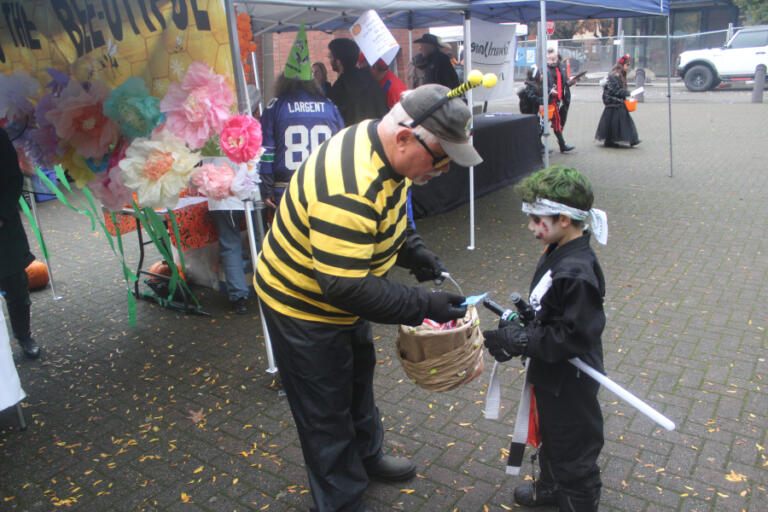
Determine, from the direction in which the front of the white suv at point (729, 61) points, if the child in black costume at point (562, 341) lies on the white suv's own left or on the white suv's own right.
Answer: on the white suv's own left

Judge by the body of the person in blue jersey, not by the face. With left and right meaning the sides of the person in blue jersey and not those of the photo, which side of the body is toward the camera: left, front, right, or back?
back

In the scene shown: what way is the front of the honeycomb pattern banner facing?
toward the camera

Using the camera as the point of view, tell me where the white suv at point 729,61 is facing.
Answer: facing to the left of the viewer

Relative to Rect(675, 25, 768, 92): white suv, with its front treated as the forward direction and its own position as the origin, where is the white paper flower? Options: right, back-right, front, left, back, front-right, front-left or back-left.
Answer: left

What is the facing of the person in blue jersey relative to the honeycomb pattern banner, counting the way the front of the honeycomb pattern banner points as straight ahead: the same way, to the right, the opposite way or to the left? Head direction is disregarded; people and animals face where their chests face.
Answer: the opposite way

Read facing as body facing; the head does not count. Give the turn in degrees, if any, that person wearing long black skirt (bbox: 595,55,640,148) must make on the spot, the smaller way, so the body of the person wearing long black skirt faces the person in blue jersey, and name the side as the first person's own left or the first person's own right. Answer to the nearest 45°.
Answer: approximately 90° to the first person's own right

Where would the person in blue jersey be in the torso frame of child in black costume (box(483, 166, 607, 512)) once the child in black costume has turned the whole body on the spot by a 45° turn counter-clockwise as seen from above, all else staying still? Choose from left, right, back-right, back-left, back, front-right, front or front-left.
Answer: right

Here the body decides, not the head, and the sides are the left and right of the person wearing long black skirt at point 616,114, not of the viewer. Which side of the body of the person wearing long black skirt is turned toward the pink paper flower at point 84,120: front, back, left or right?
right

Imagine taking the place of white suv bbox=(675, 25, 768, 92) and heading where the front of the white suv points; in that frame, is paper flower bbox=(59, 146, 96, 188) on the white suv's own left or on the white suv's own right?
on the white suv's own left

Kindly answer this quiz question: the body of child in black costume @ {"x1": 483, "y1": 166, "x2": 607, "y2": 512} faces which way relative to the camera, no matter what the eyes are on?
to the viewer's left

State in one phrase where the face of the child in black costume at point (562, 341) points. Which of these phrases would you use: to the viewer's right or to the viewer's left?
to the viewer's left

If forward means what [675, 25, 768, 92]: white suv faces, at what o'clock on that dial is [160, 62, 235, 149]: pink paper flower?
The pink paper flower is roughly at 9 o'clock from the white suv.
